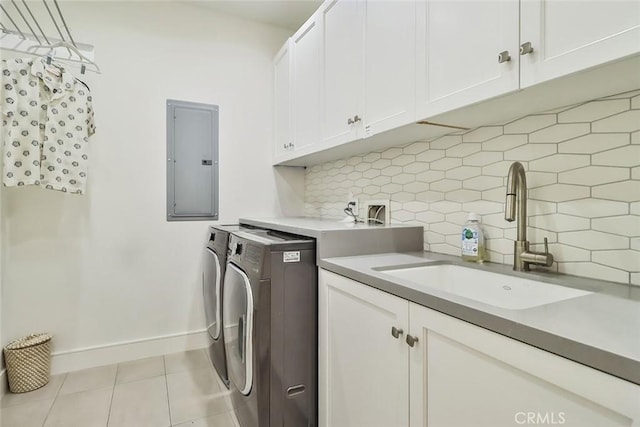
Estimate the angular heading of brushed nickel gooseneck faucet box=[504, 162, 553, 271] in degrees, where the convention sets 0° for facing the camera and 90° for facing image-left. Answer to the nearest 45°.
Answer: approximately 45°

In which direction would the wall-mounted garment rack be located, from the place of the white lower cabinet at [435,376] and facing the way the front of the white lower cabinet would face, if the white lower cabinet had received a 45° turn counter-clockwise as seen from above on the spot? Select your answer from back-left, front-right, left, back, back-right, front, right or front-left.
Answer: right

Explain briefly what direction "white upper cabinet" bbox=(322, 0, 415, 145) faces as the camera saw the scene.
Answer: facing the viewer and to the left of the viewer

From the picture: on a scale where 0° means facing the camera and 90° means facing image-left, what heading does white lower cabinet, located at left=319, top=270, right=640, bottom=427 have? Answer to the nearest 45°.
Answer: approximately 45°

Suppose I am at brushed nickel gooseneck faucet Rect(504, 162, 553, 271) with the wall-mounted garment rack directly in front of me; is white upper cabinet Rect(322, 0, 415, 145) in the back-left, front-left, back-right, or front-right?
front-right

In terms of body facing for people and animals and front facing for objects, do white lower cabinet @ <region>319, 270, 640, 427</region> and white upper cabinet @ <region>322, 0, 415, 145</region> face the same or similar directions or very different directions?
same or similar directions
